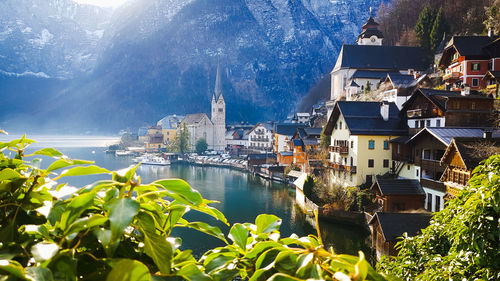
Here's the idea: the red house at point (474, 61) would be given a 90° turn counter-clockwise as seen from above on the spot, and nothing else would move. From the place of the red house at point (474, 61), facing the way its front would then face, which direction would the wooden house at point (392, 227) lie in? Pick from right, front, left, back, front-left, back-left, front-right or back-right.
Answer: front-right

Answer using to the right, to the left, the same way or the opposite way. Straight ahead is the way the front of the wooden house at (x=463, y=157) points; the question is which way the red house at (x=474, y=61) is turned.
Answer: the same way

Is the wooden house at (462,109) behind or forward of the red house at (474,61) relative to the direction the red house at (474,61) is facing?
forward

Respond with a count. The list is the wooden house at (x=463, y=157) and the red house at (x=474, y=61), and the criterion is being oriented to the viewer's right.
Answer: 0

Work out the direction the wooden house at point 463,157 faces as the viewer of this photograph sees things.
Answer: facing the viewer and to the left of the viewer

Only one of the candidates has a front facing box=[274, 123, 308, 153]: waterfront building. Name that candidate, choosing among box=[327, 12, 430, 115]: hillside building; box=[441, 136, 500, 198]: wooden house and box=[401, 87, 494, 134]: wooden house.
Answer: box=[327, 12, 430, 115]: hillside building

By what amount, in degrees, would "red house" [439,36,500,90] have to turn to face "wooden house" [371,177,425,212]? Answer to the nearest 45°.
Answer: approximately 45° to its left

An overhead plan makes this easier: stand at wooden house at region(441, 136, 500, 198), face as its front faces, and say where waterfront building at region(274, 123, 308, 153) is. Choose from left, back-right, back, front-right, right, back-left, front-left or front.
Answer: right

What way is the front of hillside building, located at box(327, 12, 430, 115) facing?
to the viewer's left

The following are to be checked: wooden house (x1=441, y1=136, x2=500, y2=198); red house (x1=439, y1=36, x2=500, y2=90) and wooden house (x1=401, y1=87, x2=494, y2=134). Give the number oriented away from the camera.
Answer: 0

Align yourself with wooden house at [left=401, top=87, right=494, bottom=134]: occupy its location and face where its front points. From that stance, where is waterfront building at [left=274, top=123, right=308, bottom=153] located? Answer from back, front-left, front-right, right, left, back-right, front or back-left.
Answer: right

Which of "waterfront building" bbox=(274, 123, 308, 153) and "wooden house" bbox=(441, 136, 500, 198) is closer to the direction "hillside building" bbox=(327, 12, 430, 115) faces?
the waterfront building

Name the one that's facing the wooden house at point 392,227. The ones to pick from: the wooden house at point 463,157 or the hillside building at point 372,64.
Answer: the wooden house at point 463,157

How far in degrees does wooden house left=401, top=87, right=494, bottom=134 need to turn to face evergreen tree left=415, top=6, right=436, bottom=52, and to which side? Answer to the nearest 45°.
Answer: approximately 135° to its right
